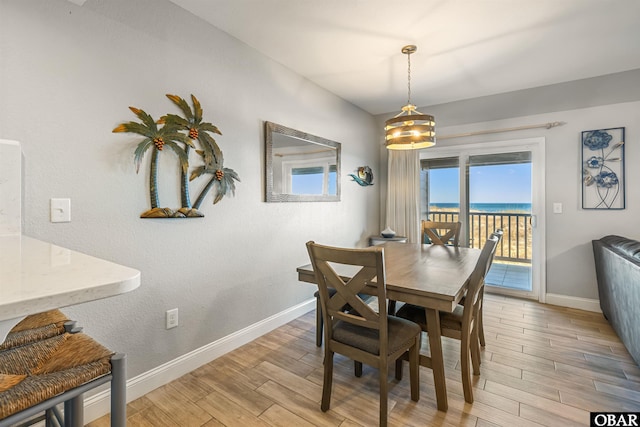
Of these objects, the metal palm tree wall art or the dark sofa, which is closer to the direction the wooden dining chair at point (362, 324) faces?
the dark sofa

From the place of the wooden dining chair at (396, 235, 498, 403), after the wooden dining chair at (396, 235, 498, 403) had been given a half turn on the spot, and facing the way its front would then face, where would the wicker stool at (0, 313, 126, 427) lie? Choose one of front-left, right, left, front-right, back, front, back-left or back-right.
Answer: back-right

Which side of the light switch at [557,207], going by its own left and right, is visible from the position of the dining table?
front

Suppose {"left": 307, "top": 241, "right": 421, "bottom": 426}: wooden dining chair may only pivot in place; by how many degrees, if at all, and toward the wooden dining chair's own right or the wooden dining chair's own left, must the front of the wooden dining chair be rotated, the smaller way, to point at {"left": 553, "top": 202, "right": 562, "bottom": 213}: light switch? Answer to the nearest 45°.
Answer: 0° — it already faces it

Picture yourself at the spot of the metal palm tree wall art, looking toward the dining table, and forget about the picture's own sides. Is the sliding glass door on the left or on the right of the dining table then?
left

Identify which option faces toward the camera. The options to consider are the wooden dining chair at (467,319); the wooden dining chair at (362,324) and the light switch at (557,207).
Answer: the light switch

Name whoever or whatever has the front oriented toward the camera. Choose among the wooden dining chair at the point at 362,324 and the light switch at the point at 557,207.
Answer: the light switch

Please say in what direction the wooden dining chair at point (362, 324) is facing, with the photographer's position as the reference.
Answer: facing away from the viewer and to the right of the viewer

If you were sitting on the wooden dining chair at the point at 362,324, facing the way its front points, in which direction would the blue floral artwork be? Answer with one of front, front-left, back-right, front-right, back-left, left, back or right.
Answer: front

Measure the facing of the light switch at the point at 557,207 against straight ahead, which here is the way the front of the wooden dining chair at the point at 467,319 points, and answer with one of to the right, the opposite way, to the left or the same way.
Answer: to the left

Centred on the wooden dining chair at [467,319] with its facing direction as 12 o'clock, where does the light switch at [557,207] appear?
The light switch is roughly at 4 o'clock from the wooden dining chair.

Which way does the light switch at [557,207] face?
toward the camera

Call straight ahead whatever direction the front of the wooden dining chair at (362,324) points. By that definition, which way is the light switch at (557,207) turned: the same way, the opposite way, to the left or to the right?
the opposite way

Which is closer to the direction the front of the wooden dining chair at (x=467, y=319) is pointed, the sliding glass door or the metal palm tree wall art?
the metal palm tree wall art

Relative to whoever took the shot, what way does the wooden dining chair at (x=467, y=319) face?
facing to the left of the viewer

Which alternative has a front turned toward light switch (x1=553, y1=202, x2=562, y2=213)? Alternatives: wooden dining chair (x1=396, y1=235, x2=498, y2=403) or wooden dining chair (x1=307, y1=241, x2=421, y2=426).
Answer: wooden dining chair (x1=307, y1=241, x2=421, y2=426)

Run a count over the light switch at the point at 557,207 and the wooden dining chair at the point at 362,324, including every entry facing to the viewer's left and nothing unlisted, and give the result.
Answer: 0

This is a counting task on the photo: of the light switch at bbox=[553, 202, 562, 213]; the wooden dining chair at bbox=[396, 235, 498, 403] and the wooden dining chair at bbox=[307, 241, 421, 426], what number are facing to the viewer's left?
1

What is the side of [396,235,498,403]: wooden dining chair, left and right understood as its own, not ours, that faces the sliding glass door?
right
